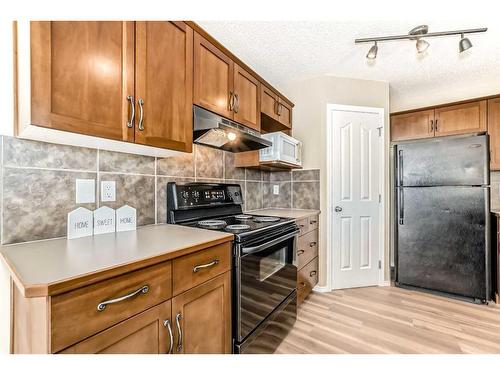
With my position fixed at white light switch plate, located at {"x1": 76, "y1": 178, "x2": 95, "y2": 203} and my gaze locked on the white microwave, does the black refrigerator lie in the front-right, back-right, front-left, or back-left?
front-right

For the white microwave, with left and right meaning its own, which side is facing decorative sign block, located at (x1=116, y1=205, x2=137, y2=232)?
right

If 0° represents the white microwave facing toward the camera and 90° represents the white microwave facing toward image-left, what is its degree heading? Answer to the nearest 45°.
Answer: approximately 315°

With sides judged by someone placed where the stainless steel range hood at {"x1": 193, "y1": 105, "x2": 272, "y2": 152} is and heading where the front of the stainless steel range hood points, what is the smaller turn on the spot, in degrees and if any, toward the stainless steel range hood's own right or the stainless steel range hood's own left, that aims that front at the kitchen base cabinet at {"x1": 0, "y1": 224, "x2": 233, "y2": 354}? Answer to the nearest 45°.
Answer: approximately 45° to the stainless steel range hood's own right

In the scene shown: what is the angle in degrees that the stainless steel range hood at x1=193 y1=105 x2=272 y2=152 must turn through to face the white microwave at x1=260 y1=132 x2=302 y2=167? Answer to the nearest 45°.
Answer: approximately 90° to its left

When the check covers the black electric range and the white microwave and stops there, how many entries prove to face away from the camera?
0

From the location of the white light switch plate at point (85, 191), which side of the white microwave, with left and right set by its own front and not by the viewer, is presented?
right

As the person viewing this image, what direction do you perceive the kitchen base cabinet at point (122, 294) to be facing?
facing the viewer and to the right of the viewer

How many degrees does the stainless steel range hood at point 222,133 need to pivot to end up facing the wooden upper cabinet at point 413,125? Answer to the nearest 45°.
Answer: approximately 90° to its left

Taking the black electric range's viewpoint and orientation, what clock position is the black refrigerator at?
The black refrigerator is roughly at 10 o'clock from the black electric range.
